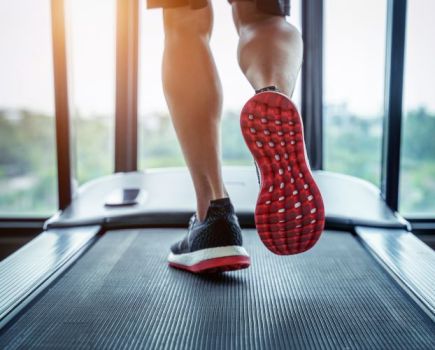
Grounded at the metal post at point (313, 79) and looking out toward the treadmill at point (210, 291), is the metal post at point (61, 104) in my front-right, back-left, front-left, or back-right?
front-right

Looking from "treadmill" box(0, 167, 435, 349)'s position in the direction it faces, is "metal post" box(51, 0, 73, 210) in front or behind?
in front

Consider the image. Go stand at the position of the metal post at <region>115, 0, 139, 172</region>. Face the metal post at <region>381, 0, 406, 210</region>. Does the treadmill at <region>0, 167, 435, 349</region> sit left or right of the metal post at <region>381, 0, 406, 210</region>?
right

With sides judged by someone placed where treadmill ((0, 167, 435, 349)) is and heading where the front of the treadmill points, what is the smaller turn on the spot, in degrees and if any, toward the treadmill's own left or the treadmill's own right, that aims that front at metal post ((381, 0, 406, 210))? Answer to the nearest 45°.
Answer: approximately 45° to the treadmill's own right

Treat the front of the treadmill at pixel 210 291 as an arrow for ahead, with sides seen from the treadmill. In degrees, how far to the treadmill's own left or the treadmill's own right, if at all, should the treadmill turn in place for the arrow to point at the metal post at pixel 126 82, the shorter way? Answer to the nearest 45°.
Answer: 0° — it already faces it

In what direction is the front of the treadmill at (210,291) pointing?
away from the camera

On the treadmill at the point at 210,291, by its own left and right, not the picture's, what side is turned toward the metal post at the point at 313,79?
front

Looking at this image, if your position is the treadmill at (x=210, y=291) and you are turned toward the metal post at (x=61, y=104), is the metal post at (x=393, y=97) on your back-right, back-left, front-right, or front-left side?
front-right

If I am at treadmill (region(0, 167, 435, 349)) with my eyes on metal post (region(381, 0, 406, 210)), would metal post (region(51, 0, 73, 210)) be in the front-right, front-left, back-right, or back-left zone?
front-left

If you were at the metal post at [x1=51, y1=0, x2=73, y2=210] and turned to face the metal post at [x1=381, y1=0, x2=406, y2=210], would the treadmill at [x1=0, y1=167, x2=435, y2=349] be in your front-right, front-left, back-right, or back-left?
front-right
